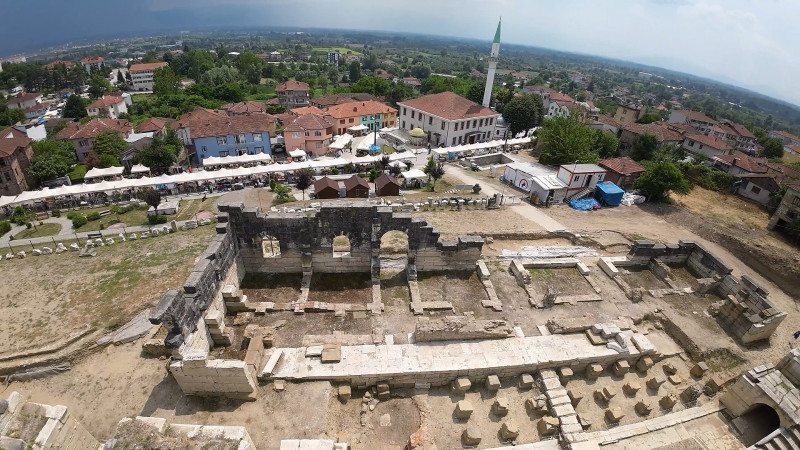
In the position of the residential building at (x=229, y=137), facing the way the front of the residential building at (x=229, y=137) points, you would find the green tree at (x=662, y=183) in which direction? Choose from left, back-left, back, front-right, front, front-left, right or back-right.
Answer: front-left

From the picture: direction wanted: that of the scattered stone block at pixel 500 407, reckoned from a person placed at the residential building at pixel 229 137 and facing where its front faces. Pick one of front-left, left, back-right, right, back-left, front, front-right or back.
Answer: front

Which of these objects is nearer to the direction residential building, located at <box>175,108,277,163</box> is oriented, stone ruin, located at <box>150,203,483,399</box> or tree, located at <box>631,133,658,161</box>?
the stone ruin

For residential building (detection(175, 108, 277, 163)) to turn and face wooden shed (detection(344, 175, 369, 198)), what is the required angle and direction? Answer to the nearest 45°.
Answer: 0° — it already faces it

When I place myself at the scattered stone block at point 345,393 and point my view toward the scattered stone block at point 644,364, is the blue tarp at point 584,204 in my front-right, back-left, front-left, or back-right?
front-left

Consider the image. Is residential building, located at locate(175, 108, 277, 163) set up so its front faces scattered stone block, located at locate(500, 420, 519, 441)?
yes

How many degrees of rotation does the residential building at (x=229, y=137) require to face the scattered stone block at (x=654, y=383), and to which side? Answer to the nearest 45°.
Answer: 0° — it already faces it

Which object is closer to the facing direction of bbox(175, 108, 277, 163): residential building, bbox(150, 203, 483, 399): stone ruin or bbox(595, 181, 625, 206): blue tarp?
the stone ruin

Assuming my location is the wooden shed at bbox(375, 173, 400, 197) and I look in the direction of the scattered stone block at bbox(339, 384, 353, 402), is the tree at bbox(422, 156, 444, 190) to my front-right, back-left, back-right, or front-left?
back-left

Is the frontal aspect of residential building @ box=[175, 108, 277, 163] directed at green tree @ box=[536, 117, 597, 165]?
no

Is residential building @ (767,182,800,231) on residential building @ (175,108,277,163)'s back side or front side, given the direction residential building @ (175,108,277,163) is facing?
on the front side

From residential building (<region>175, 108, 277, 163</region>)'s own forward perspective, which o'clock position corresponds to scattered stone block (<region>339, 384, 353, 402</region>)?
The scattered stone block is roughly at 12 o'clock from the residential building.

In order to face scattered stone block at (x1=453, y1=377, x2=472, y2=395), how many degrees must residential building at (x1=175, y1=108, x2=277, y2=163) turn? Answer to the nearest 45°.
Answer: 0° — it already faces it

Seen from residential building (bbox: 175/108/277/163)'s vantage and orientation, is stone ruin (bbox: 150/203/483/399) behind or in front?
in front

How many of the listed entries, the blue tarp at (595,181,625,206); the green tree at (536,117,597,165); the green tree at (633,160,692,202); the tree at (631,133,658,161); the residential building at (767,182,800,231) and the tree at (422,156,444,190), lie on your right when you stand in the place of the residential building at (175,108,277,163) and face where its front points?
0

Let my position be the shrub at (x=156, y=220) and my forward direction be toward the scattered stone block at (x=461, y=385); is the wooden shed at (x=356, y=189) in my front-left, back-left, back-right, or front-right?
front-left

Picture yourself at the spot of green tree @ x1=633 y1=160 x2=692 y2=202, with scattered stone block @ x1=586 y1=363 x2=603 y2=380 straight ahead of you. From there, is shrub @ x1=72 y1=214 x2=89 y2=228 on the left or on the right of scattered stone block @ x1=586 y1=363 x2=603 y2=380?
right

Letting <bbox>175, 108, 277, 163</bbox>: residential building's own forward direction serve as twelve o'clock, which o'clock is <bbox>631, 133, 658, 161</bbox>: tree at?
The tree is roughly at 10 o'clock from the residential building.

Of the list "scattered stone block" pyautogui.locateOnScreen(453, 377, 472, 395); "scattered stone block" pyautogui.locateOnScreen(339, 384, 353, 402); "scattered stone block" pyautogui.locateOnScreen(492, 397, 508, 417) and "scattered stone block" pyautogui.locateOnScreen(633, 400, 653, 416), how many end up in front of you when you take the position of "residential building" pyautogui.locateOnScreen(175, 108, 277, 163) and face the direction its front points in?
4

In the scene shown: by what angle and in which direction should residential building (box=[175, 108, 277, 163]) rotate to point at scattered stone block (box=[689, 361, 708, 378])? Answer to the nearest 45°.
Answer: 0° — it already faces it

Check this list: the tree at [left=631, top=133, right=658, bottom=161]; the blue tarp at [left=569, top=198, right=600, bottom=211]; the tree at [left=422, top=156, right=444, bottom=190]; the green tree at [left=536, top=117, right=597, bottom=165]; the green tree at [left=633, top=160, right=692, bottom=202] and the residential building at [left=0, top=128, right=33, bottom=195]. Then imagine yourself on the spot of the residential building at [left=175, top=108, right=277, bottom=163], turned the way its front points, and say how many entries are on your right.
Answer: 1

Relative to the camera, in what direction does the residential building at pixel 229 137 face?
facing the viewer
